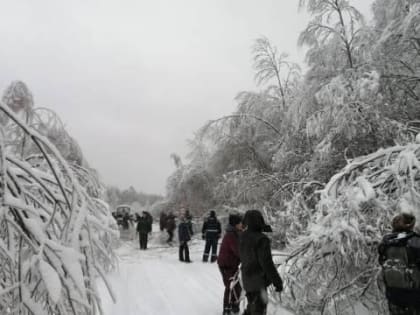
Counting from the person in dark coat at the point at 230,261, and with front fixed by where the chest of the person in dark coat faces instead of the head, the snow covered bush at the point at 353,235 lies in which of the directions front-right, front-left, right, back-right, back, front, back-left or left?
front-right
